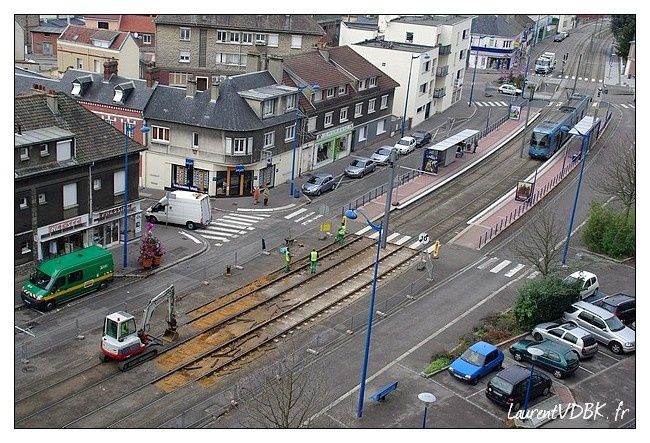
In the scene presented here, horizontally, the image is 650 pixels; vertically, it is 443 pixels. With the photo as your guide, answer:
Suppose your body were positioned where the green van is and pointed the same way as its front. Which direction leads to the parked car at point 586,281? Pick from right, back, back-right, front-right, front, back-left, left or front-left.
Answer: back-left

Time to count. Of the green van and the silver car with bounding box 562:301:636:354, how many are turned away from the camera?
0

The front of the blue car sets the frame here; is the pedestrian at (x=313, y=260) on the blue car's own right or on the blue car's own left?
on the blue car's own right

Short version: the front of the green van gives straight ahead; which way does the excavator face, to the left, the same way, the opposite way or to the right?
the opposite way

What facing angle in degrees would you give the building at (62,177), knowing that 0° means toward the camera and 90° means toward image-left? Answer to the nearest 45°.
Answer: approximately 315°

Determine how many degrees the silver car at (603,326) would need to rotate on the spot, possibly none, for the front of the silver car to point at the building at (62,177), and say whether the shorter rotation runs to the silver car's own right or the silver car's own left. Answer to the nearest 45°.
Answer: approximately 135° to the silver car's own right

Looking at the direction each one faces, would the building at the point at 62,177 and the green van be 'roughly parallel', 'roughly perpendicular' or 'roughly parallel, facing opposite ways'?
roughly perpendicular

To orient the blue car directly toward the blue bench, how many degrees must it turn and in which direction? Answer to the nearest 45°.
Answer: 0° — it already faces it

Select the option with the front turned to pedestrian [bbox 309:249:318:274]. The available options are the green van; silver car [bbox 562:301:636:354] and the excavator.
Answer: the excavator

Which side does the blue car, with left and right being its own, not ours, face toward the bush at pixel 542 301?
back

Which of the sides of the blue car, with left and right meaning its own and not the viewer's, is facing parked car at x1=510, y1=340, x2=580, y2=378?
back

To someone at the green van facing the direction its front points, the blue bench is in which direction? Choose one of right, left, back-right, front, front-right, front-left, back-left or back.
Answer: left

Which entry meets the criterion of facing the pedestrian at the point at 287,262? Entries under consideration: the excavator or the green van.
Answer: the excavator

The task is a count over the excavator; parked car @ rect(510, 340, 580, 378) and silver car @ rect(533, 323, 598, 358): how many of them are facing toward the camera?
0

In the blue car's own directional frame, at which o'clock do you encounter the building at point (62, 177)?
The building is roughly at 2 o'clock from the blue car.

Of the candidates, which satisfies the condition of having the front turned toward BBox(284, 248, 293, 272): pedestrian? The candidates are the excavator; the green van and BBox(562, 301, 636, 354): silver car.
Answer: the excavator

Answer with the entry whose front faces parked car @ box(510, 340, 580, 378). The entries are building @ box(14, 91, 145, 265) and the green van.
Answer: the building

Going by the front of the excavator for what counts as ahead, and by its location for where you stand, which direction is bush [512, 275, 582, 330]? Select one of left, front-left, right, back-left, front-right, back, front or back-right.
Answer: front-right
